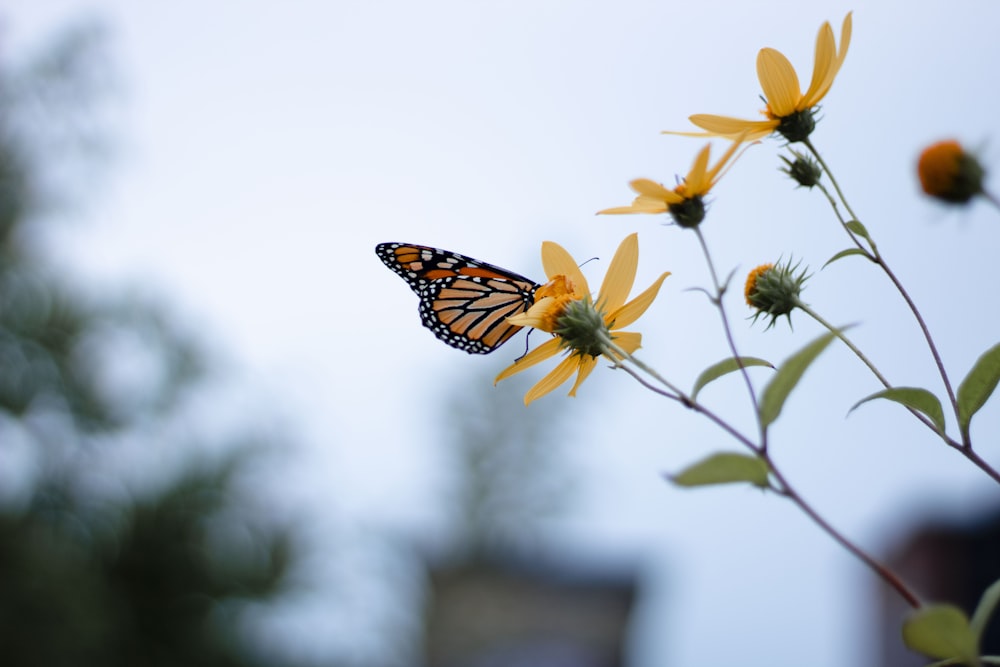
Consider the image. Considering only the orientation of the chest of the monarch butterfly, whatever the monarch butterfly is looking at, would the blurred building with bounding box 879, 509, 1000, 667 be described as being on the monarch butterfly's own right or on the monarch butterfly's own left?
on the monarch butterfly's own left

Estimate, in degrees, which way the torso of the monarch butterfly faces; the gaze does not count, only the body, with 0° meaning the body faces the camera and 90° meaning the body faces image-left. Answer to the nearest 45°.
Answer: approximately 270°

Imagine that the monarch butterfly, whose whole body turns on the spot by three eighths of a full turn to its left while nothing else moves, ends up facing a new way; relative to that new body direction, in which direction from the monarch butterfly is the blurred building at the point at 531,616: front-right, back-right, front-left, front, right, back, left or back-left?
front-right
